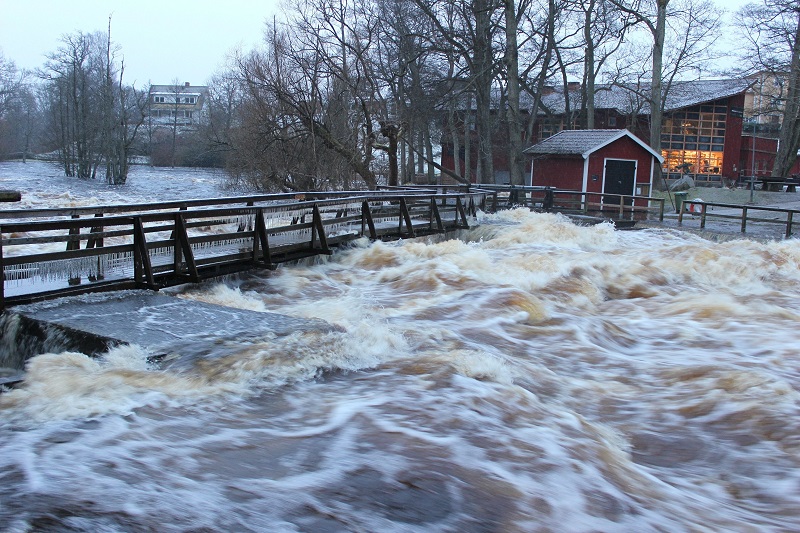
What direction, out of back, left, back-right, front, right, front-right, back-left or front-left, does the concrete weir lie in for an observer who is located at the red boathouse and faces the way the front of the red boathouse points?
front-right

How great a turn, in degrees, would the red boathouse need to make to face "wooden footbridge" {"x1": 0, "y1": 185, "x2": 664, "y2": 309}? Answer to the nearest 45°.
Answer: approximately 45° to its right

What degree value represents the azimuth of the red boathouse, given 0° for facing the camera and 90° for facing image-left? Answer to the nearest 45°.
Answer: approximately 315°

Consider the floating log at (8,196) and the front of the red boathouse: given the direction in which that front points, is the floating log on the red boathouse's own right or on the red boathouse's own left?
on the red boathouse's own right

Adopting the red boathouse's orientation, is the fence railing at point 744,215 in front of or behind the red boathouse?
in front
